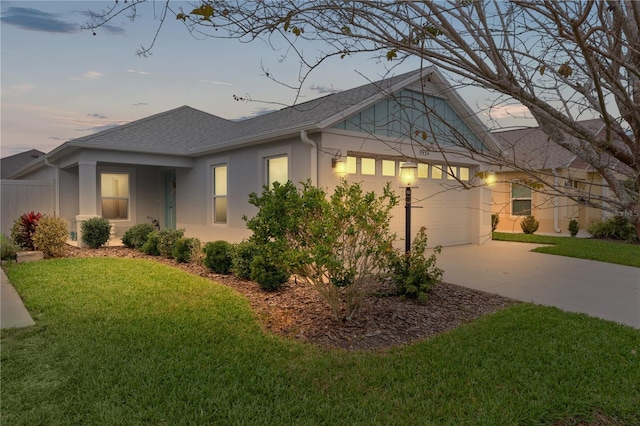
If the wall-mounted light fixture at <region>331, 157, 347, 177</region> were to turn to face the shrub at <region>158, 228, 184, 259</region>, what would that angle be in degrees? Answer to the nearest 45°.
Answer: approximately 135° to its right

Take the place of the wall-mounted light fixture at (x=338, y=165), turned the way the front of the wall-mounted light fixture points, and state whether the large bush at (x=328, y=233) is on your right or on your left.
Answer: on your right

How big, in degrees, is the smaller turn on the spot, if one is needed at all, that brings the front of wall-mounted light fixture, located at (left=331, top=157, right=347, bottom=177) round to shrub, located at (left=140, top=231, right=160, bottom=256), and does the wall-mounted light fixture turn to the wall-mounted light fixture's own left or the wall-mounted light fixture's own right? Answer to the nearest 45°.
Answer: approximately 135° to the wall-mounted light fixture's own right

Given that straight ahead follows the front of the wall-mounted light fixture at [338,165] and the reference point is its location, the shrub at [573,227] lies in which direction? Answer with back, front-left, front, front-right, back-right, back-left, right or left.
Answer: left

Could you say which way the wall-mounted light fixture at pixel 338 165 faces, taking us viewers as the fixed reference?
facing the viewer and to the right of the viewer

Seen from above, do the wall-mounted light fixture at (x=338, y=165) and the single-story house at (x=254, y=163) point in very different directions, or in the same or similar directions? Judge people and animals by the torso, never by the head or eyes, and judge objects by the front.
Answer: same or similar directions

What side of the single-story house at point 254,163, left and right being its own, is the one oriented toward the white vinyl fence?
right

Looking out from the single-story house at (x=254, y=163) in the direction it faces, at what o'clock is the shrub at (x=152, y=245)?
The shrub is roughly at 4 o'clock from the single-story house.
